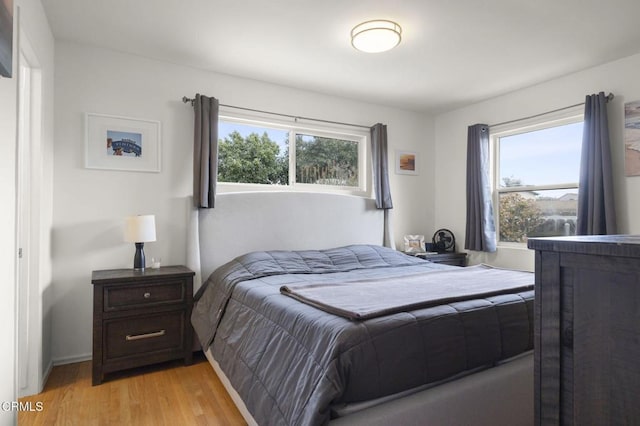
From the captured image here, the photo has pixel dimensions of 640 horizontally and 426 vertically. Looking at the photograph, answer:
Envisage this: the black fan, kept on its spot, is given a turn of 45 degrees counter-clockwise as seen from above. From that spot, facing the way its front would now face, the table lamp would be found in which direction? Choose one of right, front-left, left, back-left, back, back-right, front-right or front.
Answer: right

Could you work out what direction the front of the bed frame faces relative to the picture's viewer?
facing the viewer and to the right of the viewer

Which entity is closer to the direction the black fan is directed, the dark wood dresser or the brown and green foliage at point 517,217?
the dark wood dresser

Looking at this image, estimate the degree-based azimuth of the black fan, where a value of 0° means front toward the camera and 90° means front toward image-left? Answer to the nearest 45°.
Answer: approximately 0°

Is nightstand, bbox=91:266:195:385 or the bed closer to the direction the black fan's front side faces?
the bed

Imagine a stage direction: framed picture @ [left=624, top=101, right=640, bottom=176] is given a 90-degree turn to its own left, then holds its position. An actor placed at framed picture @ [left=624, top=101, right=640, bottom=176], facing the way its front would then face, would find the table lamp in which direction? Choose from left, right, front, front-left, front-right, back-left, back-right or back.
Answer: back-right

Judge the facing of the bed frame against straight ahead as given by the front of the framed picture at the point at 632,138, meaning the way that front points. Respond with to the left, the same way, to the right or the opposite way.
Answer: to the left

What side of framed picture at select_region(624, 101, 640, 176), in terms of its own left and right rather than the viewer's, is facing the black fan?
right
